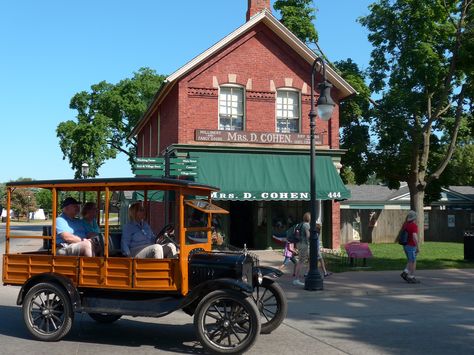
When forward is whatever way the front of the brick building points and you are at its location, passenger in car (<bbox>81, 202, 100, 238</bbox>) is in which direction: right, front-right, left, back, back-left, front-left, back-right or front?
front

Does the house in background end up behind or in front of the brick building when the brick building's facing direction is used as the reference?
behind

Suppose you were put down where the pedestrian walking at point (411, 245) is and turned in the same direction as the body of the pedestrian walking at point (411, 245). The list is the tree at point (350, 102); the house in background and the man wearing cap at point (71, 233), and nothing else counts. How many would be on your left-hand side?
2

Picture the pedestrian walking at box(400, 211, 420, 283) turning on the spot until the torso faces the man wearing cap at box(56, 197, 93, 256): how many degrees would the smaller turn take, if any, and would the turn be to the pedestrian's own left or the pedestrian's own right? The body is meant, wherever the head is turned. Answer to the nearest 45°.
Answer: approximately 135° to the pedestrian's own right

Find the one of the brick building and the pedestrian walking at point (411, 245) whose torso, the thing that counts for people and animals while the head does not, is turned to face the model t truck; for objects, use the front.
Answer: the brick building

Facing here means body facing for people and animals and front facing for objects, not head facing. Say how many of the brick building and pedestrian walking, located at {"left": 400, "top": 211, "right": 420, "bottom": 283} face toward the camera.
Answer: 1

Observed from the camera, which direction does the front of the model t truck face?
facing the viewer and to the right of the viewer

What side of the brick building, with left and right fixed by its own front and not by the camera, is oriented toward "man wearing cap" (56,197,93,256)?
front

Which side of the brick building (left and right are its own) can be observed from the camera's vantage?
front

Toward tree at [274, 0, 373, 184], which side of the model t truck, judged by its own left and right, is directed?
left
